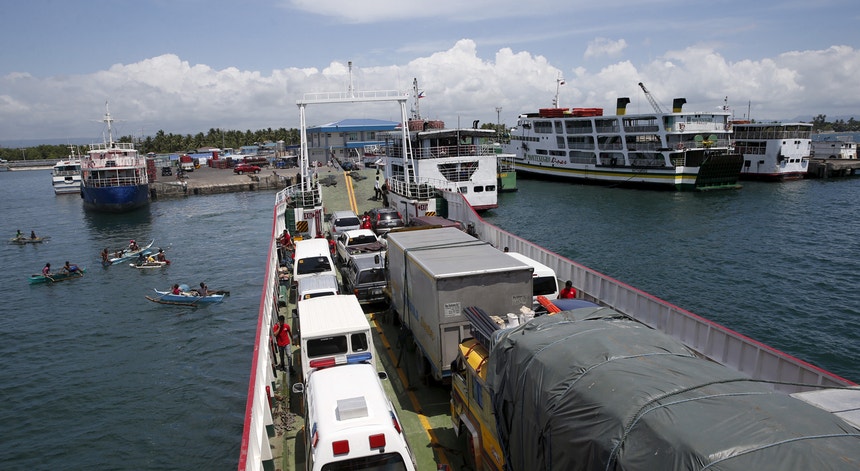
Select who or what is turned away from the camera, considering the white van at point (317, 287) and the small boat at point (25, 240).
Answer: the white van

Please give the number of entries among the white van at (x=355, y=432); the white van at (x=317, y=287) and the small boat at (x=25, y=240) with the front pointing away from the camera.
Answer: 2

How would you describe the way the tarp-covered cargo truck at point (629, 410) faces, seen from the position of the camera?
facing away from the viewer and to the left of the viewer

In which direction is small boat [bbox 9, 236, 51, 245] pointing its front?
to the viewer's right

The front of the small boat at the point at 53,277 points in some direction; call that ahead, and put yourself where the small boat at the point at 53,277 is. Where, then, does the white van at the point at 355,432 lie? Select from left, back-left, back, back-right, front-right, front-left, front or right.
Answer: right

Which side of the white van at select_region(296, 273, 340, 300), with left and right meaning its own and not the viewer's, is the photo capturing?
back

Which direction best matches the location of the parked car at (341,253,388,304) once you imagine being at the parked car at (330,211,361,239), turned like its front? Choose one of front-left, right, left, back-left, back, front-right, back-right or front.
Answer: back

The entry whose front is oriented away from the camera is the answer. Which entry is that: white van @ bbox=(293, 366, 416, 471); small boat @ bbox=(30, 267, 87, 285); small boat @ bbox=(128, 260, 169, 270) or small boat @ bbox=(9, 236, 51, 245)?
the white van

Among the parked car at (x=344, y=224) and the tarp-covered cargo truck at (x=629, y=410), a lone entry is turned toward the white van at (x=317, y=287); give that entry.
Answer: the tarp-covered cargo truck

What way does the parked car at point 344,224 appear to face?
away from the camera
